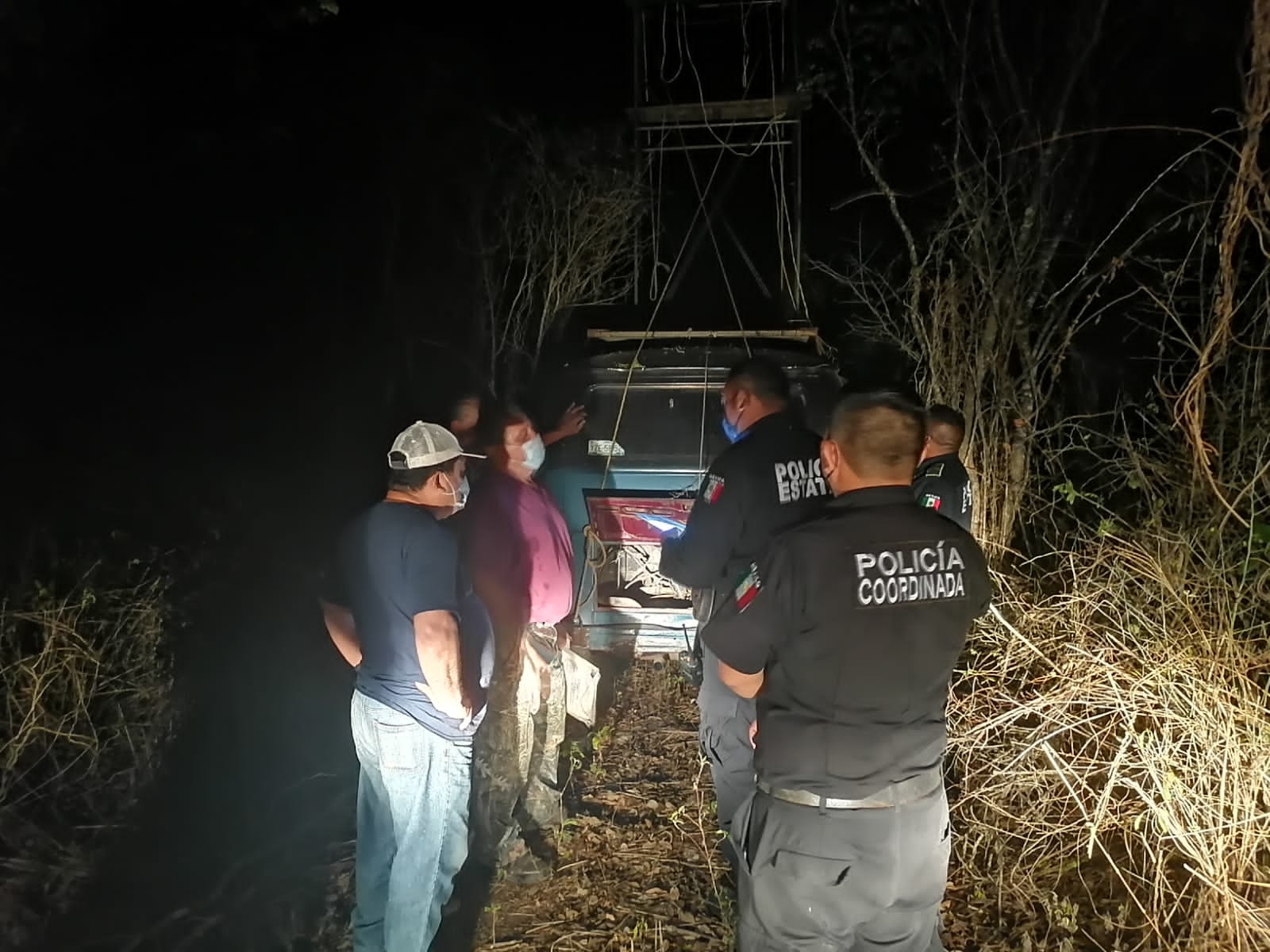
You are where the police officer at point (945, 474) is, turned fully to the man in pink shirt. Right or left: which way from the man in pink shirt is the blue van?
right

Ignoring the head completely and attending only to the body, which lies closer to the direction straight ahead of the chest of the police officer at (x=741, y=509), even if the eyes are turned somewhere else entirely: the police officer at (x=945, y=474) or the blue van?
the blue van

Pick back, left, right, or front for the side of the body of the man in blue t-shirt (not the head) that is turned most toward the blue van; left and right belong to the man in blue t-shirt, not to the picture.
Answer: front

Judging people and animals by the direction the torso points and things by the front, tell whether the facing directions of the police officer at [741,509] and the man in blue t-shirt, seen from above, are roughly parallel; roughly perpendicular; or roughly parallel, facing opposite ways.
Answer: roughly perpendicular

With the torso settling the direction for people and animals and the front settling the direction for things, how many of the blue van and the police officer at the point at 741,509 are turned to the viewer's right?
0

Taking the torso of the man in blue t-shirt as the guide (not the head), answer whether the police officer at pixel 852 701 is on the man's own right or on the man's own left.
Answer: on the man's own right

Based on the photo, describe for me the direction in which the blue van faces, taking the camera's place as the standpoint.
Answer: facing away from the viewer

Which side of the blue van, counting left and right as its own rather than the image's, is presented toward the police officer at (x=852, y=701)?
back

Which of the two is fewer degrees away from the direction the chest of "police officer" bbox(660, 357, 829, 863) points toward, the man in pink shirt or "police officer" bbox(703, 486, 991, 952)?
the man in pink shirt

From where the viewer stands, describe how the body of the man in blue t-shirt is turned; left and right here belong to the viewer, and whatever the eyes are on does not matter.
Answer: facing away from the viewer and to the right of the viewer

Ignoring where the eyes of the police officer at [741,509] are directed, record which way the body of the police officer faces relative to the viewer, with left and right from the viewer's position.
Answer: facing away from the viewer and to the left of the viewer

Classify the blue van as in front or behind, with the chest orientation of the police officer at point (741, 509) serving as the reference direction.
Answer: in front

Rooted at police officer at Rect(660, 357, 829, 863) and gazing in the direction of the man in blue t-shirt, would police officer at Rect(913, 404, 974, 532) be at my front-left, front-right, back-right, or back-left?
back-right

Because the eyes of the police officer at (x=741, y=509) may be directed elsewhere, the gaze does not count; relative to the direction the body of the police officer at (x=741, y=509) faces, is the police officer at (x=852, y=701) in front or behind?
behind
